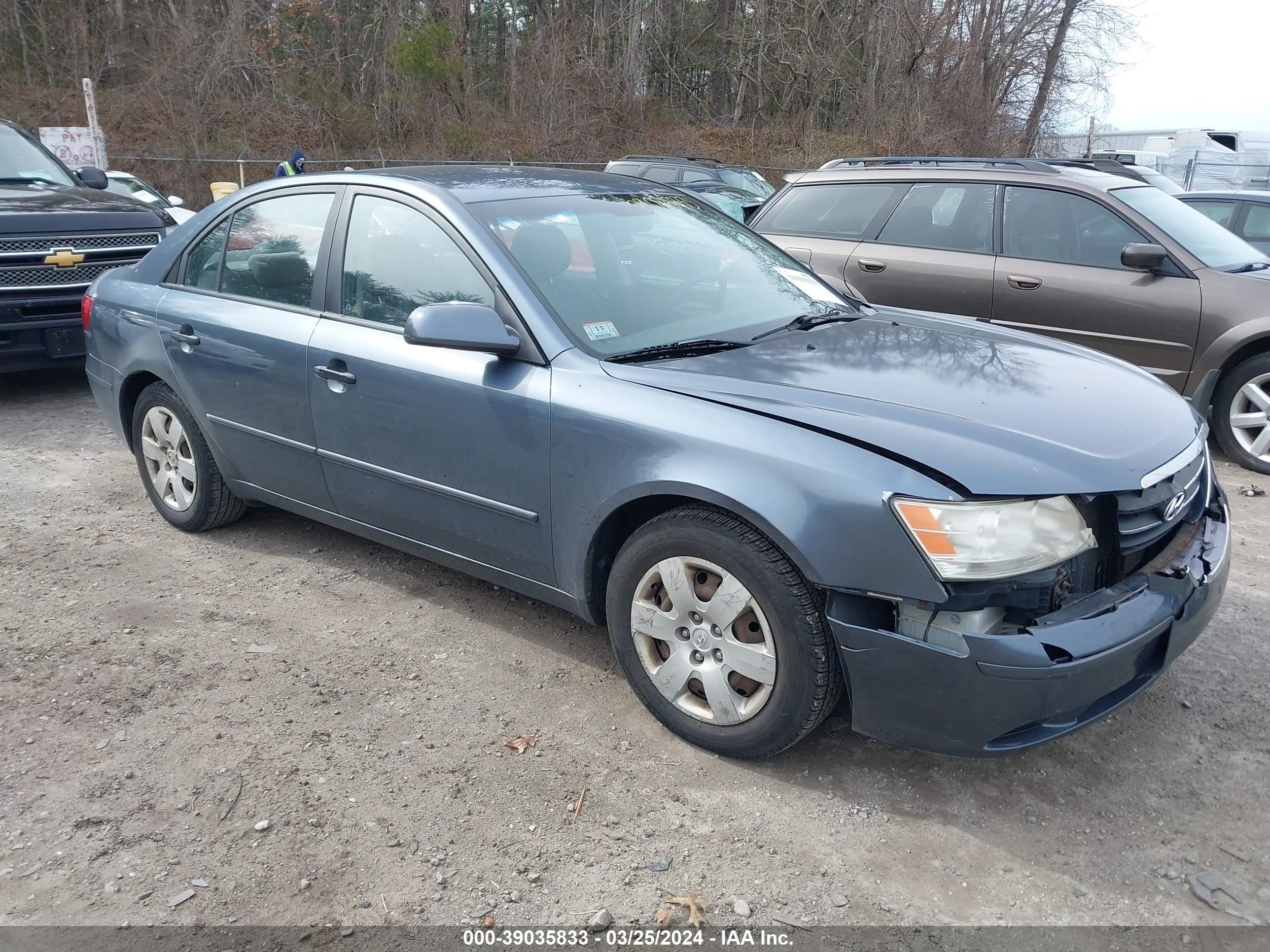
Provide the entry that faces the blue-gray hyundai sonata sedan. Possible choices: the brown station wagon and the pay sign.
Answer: the pay sign

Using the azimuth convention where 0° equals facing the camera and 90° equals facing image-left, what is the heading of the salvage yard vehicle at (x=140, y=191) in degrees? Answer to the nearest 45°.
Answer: approximately 315°

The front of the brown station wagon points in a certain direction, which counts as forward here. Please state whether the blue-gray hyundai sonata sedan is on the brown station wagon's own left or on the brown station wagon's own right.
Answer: on the brown station wagon's own right

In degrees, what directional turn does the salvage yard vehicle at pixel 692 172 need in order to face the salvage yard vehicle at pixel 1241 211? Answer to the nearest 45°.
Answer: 0° — it already faces it

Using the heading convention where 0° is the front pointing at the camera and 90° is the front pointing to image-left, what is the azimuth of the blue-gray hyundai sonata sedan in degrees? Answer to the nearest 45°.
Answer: approximately 315°

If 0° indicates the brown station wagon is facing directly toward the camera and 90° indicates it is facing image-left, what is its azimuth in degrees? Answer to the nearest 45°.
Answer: approximately 270°
